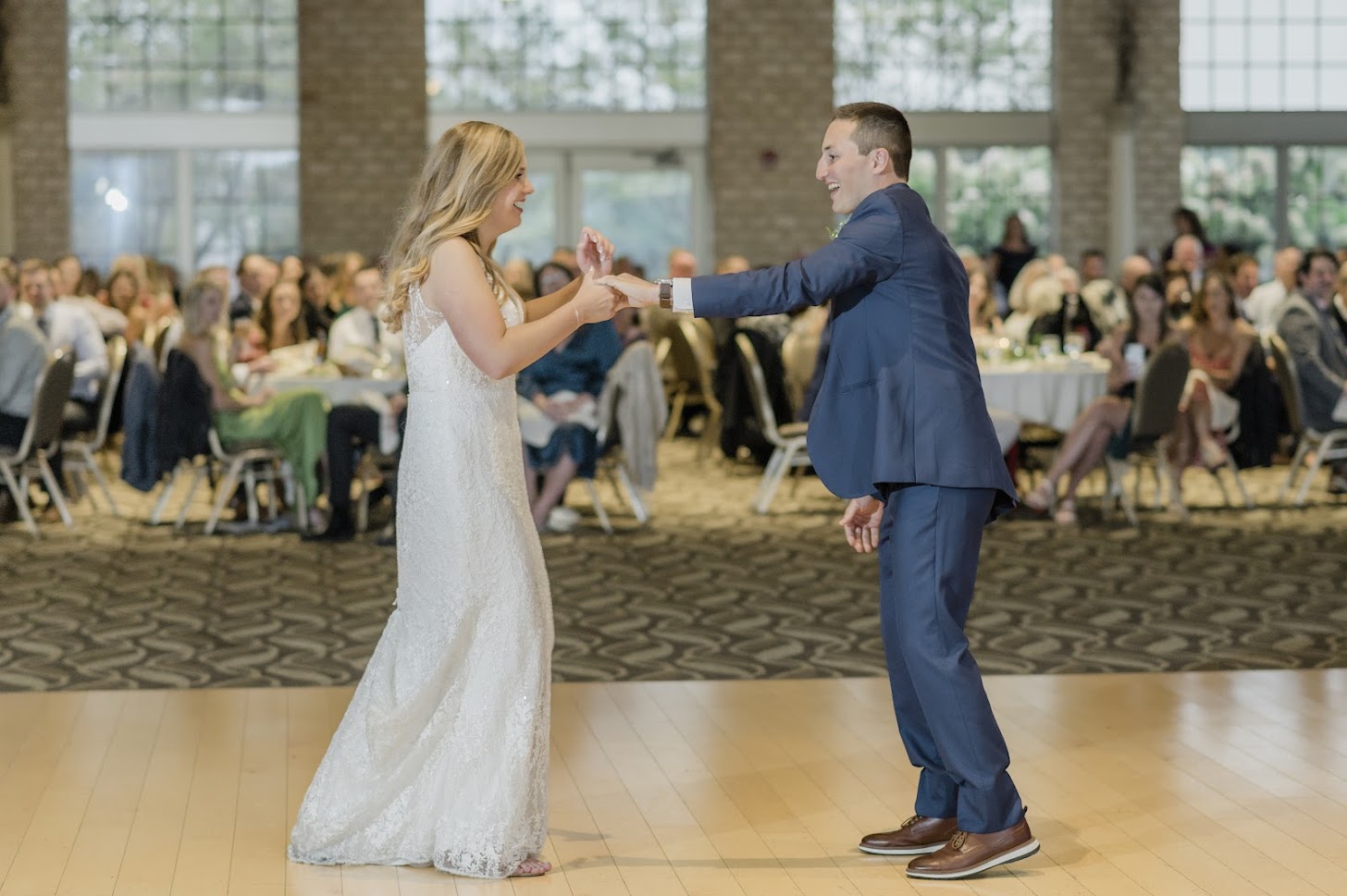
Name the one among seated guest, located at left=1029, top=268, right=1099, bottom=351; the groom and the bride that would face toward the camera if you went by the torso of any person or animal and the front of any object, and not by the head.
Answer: the seated guest

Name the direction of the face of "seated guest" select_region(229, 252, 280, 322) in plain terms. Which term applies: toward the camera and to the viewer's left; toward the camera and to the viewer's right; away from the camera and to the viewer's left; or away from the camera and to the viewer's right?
toward the camera and to the viewer's right

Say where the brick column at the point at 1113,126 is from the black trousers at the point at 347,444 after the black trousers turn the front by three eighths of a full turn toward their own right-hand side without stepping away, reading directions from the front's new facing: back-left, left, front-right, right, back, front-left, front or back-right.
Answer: front

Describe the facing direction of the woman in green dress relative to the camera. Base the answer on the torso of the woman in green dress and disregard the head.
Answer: to the viewer's right

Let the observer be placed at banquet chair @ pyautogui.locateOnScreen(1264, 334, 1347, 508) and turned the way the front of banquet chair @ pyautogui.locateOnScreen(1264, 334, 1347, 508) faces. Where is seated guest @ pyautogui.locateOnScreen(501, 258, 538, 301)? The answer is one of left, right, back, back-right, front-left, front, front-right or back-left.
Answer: back

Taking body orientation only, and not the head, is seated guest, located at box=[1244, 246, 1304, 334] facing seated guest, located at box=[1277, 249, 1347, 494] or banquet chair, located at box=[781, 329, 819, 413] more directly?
the seated guest

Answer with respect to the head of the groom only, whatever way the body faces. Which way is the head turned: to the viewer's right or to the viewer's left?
to the viewer's left

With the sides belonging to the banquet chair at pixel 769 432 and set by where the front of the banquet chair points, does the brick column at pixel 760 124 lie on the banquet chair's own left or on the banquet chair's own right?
on the banquet chair's own left

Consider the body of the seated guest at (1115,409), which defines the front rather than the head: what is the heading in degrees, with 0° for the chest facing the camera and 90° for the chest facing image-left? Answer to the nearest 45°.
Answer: approximately 45°

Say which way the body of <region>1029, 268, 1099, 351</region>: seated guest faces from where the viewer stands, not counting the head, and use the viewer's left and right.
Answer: facing the viewer

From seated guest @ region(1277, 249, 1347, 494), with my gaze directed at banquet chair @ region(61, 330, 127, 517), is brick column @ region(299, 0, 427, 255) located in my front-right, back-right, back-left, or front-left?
front-right

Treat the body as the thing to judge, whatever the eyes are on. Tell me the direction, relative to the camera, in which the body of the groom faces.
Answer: to the viewer's left
